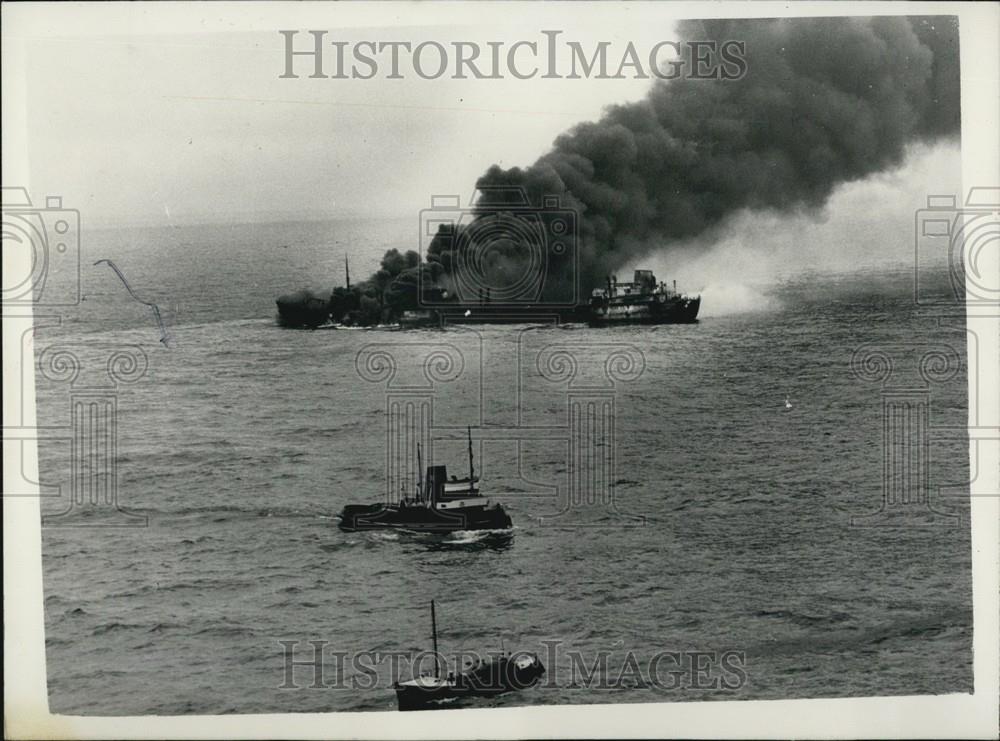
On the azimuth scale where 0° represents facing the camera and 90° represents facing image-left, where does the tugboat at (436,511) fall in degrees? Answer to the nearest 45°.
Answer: approximately 270°
